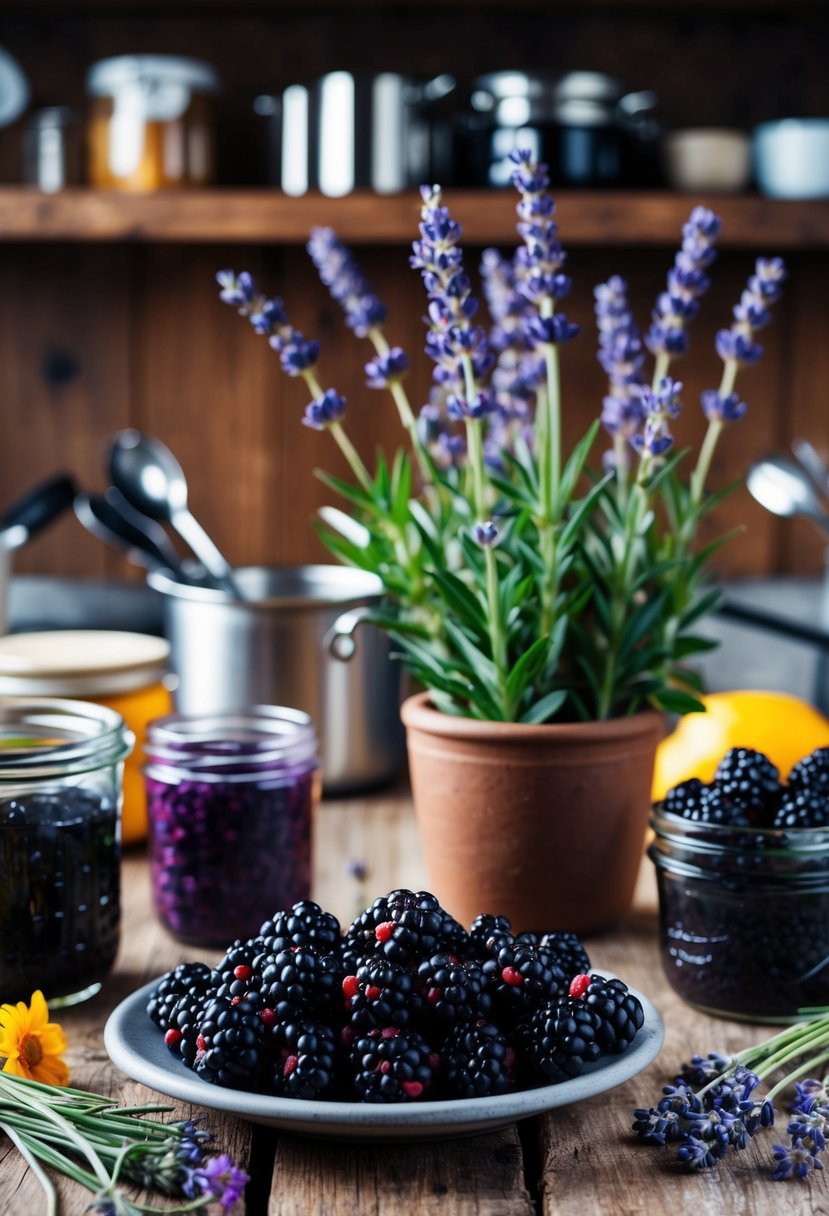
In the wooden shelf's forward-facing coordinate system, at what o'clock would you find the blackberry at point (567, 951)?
The blackberry is roughly at 12 o'clock from the wooden shelf.

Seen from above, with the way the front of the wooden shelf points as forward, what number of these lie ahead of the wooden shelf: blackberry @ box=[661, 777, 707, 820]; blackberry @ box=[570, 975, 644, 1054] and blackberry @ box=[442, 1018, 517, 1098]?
3

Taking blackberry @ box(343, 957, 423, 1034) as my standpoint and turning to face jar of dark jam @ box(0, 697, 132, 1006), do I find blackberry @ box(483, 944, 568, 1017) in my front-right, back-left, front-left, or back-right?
back-right

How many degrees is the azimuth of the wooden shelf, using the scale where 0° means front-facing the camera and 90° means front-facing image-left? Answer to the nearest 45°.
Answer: approximately 0°

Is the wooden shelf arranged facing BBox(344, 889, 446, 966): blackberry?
yes

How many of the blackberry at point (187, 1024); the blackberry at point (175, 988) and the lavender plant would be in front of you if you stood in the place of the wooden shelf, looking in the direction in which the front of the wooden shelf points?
3

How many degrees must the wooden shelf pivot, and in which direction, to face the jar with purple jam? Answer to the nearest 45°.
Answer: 0° — it already faces it

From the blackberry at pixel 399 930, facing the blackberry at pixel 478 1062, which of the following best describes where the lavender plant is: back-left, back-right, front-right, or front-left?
back-left

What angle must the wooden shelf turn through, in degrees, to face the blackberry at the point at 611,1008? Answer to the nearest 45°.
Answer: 0° — it already faces it

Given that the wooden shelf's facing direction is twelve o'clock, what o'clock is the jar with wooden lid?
The jar with wooden lid is roughly at 1 o'clock from the wooden shelf.

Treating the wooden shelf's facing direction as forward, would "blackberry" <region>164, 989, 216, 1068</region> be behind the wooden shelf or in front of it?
in front
